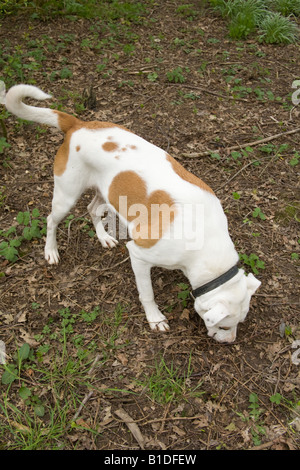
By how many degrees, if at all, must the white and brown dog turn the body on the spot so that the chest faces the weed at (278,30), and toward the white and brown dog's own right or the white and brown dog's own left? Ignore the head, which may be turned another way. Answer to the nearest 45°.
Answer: approximately 135° to the white and brown dog's own left

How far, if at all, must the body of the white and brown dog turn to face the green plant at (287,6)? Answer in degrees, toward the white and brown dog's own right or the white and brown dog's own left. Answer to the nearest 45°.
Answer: approximately 135° to the white and brown dog's own left

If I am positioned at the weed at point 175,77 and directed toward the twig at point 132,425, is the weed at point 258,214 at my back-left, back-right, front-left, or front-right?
front-left

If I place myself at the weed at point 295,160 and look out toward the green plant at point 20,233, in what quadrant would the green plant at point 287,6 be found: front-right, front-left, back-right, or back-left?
back-right

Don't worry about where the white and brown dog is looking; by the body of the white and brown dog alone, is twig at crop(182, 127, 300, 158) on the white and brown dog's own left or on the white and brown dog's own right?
on the white and brown dog's own left

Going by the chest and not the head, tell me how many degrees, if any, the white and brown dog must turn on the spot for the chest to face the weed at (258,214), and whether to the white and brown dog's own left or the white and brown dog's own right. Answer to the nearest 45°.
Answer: approximately 90° to the white and brown dog's own left

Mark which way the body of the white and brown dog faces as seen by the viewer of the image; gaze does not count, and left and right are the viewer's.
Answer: facing the viewer and to the right of the viewer

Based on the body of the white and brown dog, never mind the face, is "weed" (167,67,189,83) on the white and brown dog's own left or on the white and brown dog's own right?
on the white and brown dog's own left

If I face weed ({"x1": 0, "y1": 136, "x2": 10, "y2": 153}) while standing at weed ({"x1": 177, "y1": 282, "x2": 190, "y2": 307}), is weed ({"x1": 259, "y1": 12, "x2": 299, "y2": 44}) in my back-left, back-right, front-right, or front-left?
front-right

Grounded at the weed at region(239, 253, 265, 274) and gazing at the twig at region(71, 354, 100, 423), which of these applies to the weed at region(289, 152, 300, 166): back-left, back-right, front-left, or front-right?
back-right

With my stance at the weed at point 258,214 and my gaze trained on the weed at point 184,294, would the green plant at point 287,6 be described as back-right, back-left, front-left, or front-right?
back-right

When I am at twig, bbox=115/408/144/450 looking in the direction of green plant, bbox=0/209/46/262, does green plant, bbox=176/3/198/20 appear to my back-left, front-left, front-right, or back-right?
front-right

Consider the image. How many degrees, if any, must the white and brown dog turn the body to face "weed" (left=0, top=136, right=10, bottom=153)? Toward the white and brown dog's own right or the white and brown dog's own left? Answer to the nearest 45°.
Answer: approximately 180°
